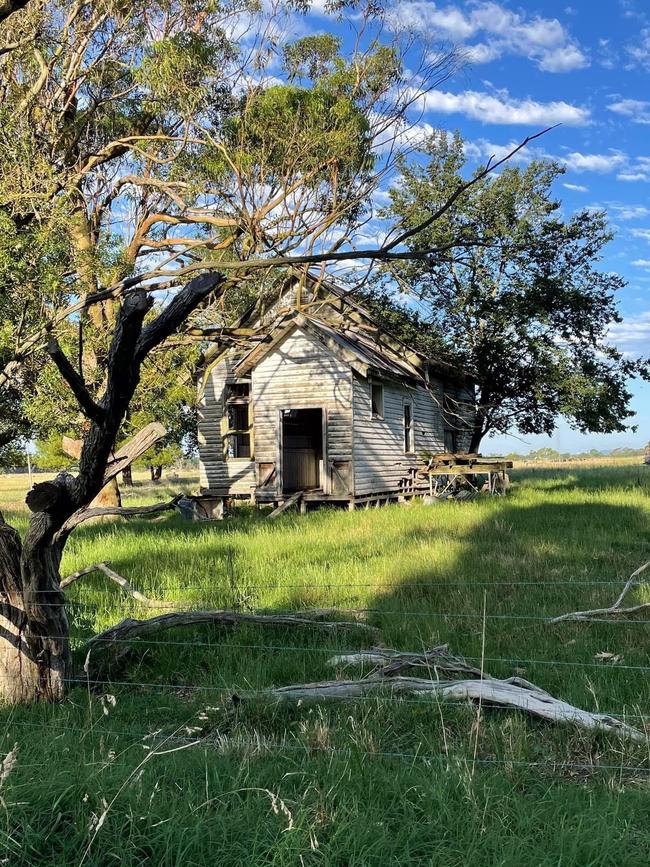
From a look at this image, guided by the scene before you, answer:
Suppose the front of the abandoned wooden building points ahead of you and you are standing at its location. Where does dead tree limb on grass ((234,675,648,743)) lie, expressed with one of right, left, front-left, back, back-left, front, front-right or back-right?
front-left

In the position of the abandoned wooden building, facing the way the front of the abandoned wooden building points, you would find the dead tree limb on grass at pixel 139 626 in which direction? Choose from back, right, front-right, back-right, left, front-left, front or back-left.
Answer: front-left

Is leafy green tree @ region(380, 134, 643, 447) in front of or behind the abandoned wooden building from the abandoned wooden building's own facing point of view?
behind

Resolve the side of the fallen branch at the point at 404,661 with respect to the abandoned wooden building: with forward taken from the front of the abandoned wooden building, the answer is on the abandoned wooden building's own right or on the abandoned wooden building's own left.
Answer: on the abandoned wooden building's own left

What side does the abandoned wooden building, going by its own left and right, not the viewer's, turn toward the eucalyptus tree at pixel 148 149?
front

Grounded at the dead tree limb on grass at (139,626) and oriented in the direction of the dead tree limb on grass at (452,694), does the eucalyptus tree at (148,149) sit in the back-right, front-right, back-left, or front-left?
back-left

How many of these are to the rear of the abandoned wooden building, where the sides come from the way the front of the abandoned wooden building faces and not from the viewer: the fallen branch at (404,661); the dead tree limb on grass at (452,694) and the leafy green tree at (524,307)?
1

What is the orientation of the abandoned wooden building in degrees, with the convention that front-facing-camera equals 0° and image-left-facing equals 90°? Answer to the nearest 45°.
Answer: approximately 45°

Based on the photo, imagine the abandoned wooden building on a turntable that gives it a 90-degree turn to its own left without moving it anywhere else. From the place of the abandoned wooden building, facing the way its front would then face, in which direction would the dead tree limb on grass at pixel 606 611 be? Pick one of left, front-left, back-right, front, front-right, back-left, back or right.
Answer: front-right
